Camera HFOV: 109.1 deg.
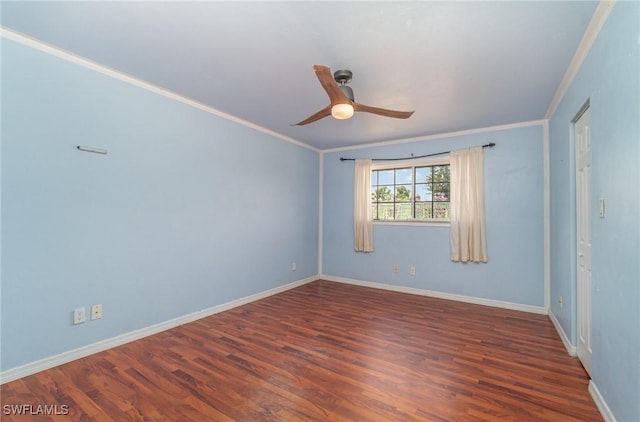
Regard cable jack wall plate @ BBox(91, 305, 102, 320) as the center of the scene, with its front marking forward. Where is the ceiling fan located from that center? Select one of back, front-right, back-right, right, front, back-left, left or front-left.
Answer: front-left

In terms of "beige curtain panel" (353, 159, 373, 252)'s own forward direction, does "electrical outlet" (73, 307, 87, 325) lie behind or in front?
in front

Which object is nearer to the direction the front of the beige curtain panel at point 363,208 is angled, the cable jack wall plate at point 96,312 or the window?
the cable jack wall plate

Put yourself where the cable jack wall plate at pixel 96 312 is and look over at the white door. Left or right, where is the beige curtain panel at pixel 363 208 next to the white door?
left

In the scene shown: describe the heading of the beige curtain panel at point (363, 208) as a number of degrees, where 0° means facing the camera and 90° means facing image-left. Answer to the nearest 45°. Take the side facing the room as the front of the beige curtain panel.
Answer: approximately 0°

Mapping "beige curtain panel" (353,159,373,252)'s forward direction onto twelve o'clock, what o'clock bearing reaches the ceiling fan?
The ceiling fan is roughly at 12 o'clock from the beige curtain panel.

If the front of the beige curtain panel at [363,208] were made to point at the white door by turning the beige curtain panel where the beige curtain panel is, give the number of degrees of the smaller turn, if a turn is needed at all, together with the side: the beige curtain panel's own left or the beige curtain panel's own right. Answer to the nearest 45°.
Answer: approximately 45° to the beige curtain panel's own left

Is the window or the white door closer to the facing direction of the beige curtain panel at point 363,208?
the white door

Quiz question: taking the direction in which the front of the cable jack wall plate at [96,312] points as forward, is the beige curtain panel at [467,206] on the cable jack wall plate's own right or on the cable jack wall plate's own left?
on the cable jack wall plate's own left

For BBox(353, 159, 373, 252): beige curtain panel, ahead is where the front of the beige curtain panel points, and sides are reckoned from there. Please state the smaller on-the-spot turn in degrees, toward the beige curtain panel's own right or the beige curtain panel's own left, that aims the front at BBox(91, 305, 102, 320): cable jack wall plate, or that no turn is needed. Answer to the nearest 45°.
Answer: approximately 45° to the beige curtain panel's own right
